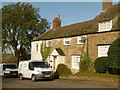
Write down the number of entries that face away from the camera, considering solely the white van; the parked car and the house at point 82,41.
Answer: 0

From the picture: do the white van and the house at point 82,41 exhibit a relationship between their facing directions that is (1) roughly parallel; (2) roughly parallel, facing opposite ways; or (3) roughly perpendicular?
roughly perpendicular

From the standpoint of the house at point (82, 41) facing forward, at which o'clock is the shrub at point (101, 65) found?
The shrub is roughly at 10 o'clock from the house.

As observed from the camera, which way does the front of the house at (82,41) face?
facing the viewer and to the left of the viewer

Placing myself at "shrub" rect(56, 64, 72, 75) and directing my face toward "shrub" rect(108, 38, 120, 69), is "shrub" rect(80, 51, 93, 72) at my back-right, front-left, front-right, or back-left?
front-left

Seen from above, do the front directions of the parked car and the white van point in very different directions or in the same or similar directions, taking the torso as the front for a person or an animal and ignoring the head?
same or similar directions

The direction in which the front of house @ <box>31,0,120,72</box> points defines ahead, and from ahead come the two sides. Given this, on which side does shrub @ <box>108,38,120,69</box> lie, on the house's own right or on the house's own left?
on the house's own left
